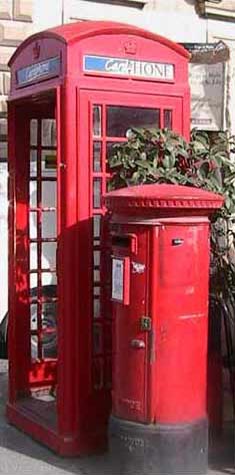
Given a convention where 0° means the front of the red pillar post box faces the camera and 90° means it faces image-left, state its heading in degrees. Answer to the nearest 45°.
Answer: approximately 45°

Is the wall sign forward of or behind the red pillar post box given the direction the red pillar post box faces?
behind

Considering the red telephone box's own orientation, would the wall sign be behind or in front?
behind

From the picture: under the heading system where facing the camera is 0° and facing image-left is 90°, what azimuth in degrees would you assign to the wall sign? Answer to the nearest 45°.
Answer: approximately 0°

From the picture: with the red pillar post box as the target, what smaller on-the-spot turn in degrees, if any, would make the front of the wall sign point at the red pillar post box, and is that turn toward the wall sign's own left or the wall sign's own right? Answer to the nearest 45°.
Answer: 0° — it already faces it
